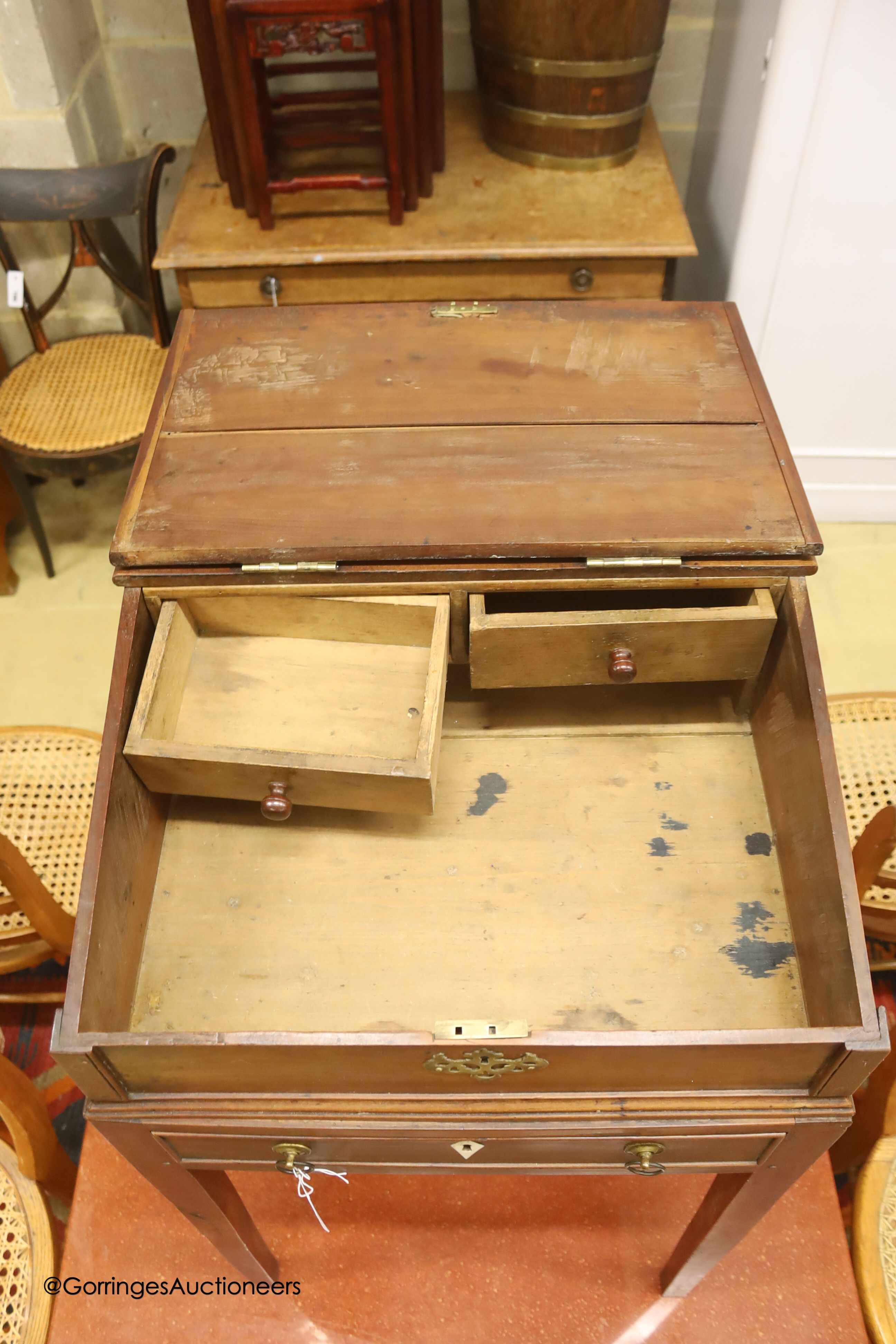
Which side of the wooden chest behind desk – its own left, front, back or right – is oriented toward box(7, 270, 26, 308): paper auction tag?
right

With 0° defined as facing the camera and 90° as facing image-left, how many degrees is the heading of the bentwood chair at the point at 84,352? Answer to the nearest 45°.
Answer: approximately 0°

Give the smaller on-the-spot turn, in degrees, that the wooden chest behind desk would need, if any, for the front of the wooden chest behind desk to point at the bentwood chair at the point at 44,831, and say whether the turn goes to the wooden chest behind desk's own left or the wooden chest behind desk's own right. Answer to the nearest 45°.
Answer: approximately 45° to the wooden chest behind desk's own right

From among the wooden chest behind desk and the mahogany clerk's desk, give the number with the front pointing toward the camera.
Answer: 2

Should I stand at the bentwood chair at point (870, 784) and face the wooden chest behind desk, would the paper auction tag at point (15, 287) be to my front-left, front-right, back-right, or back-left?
front-left

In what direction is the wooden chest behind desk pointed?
toward the camera

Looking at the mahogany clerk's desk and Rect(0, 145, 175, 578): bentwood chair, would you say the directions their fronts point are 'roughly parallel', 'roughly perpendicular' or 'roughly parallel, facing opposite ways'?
roughly parallel

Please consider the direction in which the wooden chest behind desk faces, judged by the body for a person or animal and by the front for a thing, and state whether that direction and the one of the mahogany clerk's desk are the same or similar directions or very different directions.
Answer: same or similar directions

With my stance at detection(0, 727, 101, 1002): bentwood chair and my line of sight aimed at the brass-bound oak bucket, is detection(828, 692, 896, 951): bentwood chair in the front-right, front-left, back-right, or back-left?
front-right
